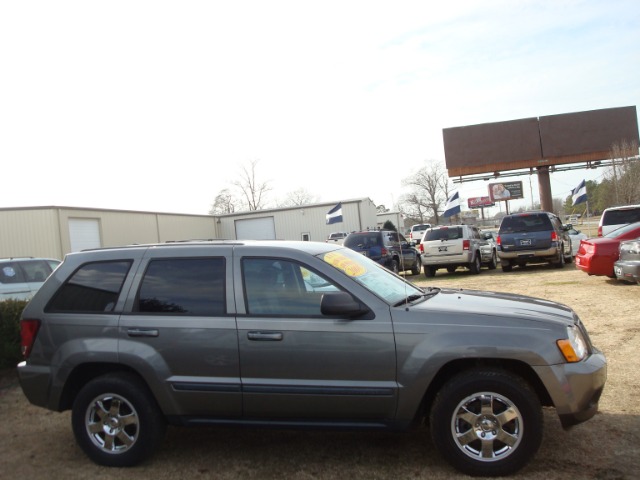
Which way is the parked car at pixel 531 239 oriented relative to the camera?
away from the camera

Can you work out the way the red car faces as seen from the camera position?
facing away from the viewer and to the right of the viewer

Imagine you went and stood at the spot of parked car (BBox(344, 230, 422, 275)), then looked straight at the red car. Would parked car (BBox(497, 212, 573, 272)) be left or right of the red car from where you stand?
left

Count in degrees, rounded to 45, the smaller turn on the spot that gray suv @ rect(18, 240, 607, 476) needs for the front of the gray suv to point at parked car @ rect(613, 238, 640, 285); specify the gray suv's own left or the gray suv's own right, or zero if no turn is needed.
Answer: approximately 45° to the gray suv's own left

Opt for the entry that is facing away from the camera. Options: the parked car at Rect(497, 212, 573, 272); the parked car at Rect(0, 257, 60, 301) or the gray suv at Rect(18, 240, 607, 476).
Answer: the parked car at Rect(497, 212, 573, 272)

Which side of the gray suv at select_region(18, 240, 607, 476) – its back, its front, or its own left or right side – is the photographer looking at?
right

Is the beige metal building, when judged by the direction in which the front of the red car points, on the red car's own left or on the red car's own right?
on the red car's own left

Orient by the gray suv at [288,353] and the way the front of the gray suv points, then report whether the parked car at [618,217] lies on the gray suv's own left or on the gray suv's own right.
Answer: on the gray suv's own left

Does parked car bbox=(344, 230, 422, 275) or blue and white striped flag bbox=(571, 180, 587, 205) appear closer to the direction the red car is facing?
the blue and white striped flag
